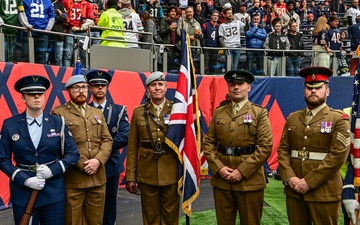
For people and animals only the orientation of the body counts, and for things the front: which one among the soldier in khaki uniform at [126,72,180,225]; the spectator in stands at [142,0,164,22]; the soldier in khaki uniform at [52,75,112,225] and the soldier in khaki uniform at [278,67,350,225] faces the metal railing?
the spectator in stands

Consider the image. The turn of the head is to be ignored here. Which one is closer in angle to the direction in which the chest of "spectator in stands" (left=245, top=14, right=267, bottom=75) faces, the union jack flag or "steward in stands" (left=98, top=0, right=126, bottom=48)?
the union jack flag

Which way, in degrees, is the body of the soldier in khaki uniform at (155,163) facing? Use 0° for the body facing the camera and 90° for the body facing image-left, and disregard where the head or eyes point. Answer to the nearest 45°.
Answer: approximately 0°

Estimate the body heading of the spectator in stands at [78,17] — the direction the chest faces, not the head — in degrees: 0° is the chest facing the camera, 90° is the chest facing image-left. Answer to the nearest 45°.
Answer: approximately 0°

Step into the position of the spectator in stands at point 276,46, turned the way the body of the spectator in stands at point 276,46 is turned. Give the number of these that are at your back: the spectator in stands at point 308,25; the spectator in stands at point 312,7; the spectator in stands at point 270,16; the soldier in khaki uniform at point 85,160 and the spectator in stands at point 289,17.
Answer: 4

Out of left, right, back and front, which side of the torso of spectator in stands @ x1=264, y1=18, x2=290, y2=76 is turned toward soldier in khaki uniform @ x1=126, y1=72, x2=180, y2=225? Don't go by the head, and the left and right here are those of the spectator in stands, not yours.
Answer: front

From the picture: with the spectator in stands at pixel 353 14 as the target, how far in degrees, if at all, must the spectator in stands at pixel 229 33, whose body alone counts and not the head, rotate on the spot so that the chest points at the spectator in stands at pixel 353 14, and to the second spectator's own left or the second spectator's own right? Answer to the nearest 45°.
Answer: approximately 135° to the second spectator's own left

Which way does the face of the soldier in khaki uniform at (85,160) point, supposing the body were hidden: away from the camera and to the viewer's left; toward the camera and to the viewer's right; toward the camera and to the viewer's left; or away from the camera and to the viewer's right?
toward the camera and to the viewer's right

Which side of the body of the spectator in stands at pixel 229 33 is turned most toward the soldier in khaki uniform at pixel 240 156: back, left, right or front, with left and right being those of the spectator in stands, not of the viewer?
front

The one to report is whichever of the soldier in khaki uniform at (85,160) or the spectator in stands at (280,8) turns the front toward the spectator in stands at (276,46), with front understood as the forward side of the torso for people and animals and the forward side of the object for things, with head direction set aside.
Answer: the spectator in stands at (280,8)
